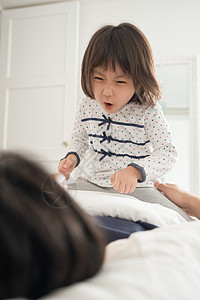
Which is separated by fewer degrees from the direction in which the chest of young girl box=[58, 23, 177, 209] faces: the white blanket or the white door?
the white blanket

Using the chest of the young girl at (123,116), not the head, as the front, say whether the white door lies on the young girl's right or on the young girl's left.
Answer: on the young girl's right

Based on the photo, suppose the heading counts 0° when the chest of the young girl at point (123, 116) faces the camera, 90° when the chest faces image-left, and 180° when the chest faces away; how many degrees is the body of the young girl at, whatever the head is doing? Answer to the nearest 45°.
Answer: approximately 45°

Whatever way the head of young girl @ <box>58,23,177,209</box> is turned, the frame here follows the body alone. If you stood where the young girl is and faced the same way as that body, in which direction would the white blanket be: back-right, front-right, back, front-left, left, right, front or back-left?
front-left
